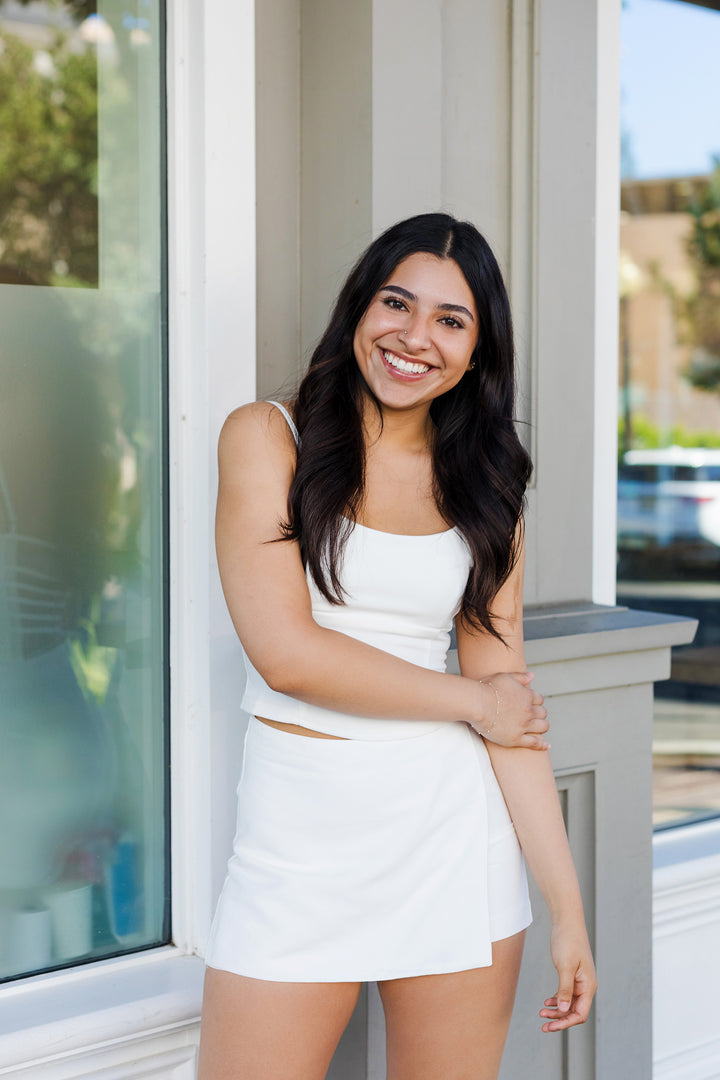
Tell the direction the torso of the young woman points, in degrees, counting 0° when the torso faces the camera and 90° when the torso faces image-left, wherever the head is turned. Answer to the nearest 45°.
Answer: approximately 0°

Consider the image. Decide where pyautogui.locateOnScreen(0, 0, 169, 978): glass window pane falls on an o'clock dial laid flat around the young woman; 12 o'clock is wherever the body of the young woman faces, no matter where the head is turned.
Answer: The glass window pane is roughly at 4 o'clock from the young woman.

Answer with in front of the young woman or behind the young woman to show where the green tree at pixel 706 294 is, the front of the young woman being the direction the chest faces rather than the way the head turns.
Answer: behind

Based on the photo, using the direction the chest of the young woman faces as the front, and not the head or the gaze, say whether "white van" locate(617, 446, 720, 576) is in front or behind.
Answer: behind
